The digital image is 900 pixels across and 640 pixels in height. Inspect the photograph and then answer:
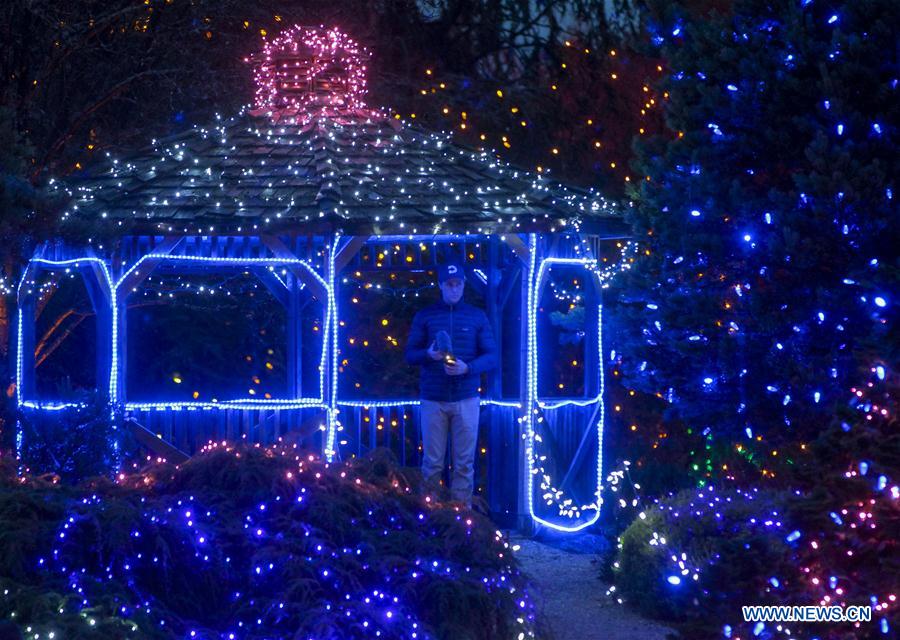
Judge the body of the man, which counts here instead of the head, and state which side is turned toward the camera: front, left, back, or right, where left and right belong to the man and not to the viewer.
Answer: front

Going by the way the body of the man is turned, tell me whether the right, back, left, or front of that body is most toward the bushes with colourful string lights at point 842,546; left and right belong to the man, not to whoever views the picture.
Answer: front

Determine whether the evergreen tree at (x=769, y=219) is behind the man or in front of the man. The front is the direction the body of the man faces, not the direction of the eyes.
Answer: in front

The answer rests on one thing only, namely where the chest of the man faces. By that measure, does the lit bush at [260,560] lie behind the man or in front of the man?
in front
